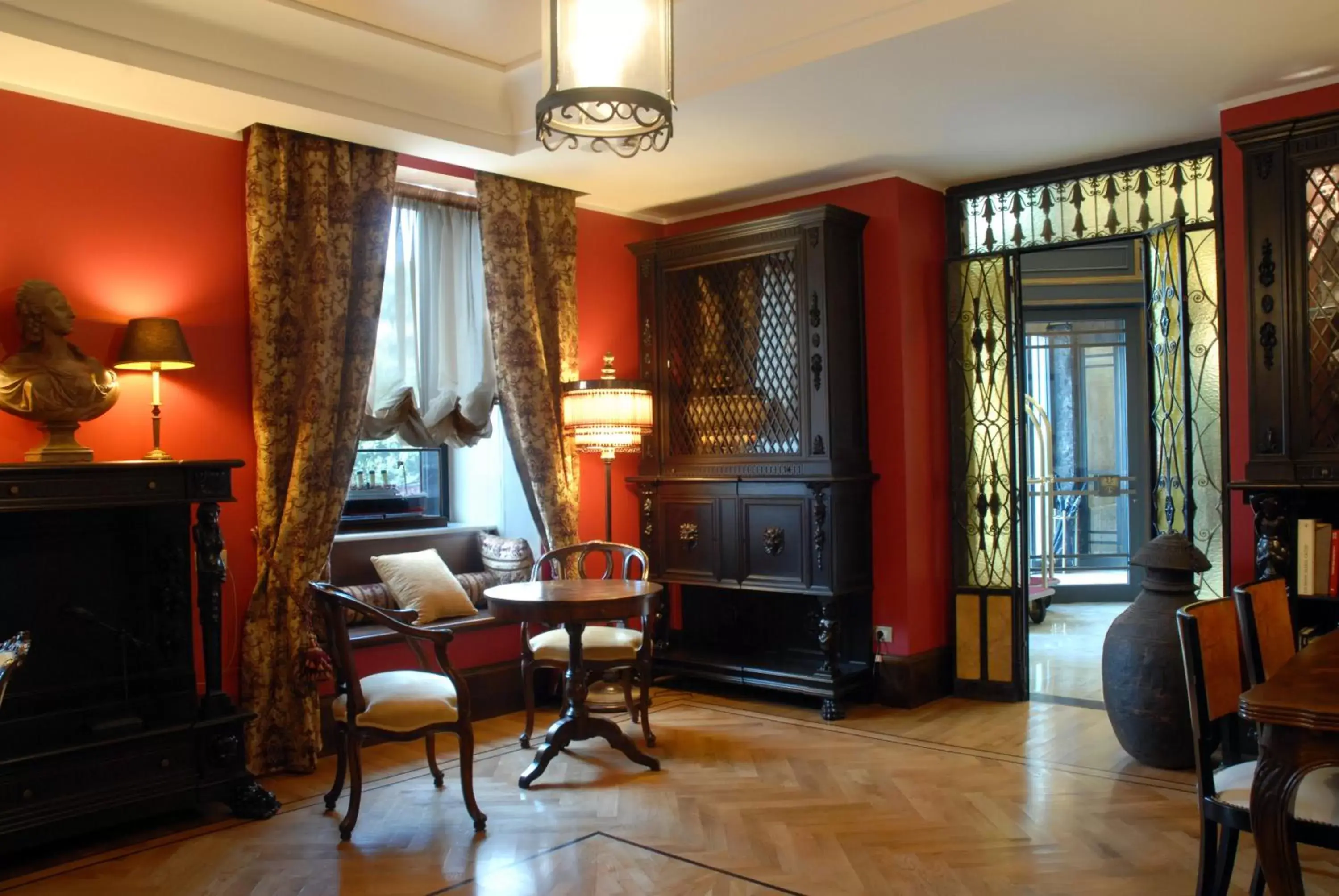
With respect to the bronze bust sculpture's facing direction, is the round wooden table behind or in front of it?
in front

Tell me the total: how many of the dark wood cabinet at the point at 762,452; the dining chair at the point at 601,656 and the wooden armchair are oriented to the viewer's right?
1

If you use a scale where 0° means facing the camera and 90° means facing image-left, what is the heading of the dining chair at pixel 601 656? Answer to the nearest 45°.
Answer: approximately 0°

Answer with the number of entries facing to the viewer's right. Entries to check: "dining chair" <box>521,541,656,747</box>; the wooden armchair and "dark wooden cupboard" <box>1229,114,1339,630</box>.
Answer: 1

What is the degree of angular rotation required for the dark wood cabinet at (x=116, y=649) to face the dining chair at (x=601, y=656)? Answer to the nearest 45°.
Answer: approximately 45° to its left

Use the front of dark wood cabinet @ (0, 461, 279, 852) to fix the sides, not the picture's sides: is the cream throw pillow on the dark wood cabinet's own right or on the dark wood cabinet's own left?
on the dark wood cabinet's own left

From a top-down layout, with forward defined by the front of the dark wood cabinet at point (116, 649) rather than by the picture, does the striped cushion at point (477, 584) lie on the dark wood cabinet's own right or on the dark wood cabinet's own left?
on the dark wood cabinet's own left

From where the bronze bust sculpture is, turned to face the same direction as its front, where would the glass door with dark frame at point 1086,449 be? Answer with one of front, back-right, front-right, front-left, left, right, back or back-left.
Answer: front-left

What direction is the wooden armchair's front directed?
to the viewer's right

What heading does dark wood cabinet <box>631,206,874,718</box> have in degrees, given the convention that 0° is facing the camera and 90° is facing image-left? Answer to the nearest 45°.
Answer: approximately 45°

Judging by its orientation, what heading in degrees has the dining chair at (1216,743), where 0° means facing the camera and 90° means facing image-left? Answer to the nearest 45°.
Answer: approximately 315°

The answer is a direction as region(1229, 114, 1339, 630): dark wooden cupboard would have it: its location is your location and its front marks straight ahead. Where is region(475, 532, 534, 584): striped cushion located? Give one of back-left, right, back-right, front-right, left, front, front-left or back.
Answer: front-right

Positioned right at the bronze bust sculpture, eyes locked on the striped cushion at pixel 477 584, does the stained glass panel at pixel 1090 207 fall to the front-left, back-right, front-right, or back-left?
front-right

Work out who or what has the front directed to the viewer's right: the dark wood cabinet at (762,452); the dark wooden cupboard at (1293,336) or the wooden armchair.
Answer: the wooden armchair

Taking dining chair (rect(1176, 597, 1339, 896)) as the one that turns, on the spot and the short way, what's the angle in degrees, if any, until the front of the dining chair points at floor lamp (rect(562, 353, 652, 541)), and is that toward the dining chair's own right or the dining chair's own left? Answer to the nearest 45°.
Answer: approximately 180°
